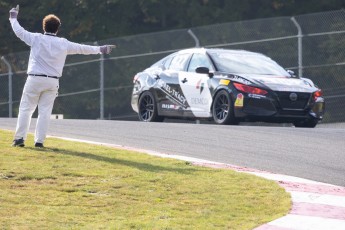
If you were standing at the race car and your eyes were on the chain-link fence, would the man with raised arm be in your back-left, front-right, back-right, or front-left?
back-left

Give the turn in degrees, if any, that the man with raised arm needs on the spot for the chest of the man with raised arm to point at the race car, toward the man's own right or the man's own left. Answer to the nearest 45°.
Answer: approximately 45° to the man's own right

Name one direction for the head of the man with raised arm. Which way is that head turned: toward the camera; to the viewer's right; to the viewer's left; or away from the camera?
away from the camera

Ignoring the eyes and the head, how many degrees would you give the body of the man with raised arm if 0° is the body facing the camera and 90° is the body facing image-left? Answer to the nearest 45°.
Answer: approximately 180°

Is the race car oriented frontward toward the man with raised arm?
no

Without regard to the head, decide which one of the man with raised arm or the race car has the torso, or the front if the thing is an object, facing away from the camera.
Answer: the man with raised arm

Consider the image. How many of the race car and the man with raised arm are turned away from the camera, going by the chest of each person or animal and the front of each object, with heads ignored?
1
